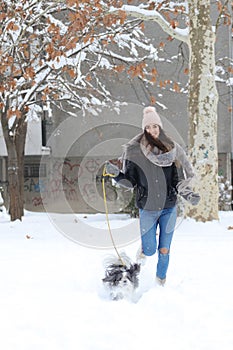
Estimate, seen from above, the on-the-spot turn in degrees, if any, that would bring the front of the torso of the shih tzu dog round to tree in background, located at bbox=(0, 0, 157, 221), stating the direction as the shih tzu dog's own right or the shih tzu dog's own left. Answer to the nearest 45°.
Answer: approximately 180°

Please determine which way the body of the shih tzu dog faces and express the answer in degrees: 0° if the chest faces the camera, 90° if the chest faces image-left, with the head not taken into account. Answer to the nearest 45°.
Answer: approximately 0°
